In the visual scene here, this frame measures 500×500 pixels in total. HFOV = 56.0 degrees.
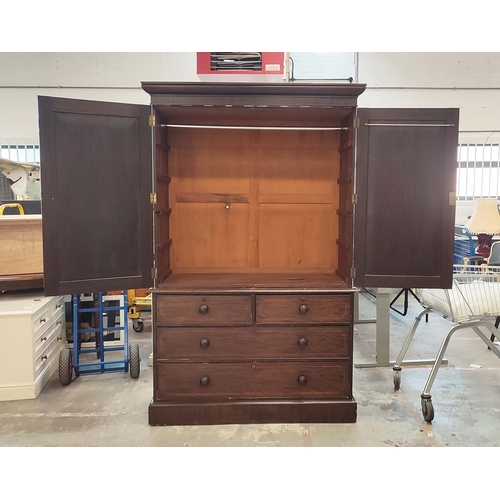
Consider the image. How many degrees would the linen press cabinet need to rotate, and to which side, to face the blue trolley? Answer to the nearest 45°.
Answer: approximately 135° to its right

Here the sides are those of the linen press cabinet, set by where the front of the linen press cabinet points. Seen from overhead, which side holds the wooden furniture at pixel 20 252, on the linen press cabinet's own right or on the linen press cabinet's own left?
on the linen press cabinet's own right

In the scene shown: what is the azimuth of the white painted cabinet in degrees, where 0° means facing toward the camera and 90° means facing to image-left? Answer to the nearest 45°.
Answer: approximately 270°

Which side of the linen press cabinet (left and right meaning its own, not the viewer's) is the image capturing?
front

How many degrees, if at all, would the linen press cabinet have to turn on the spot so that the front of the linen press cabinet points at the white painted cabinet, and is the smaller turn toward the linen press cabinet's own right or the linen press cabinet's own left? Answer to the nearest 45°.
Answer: approximately 90° to the linen press cabinet's own right
